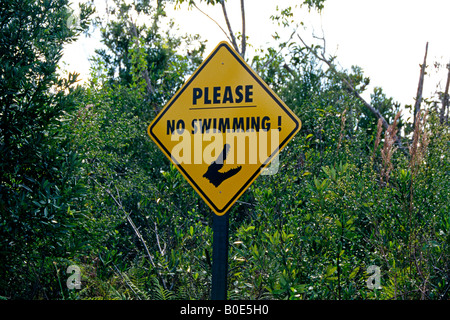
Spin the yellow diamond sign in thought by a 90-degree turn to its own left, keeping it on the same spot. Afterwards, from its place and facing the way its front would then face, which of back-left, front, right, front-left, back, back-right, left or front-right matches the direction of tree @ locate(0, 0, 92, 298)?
back-left

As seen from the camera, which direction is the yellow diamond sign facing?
toward the camera
